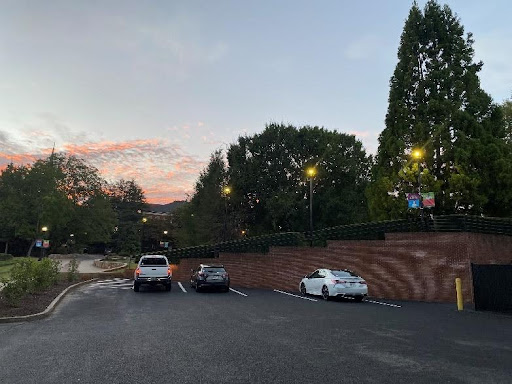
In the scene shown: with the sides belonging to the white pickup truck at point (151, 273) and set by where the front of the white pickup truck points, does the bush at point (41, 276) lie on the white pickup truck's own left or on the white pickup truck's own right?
on the white pickup truck's own left

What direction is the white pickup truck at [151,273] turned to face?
away from the camera

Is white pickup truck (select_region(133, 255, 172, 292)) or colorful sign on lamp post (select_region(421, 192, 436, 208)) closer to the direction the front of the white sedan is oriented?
the white pickup truck

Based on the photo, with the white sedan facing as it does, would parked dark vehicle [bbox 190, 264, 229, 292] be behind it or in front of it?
in front

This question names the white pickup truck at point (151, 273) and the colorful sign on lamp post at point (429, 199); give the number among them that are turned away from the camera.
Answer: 1

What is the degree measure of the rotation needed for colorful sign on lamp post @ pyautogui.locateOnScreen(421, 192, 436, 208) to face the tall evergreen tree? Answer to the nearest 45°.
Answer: approximately 180°

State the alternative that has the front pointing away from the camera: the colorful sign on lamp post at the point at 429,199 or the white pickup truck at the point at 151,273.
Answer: the white pickup truck

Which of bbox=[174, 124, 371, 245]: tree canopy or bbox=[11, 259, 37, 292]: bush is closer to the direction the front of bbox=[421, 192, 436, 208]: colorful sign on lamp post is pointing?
the bush

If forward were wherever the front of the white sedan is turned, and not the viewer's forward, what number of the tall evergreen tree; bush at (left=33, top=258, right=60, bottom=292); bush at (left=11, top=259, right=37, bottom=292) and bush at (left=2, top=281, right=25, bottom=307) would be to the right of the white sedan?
1

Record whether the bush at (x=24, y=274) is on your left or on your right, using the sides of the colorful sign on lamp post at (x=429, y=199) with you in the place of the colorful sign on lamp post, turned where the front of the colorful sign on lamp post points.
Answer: on your right

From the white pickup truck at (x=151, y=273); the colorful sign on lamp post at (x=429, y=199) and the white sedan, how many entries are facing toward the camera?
1

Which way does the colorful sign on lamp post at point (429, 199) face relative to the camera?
toward the camera

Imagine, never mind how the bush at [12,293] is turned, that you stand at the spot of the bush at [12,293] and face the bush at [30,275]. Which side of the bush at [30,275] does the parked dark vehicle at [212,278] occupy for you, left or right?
right

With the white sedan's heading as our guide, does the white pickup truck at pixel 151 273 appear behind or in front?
in front
